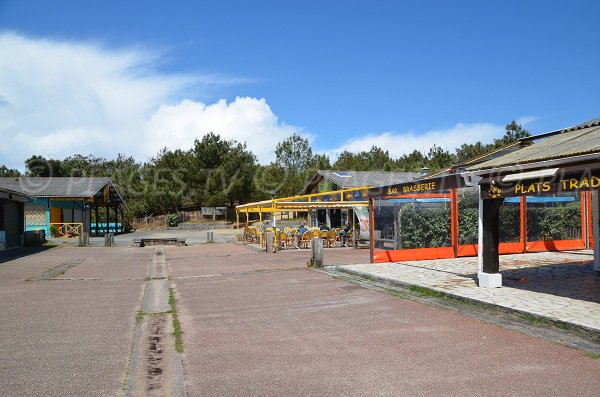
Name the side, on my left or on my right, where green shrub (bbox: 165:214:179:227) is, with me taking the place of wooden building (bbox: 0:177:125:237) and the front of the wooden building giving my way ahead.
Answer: on my left

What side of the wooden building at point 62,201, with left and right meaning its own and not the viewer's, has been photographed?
front
